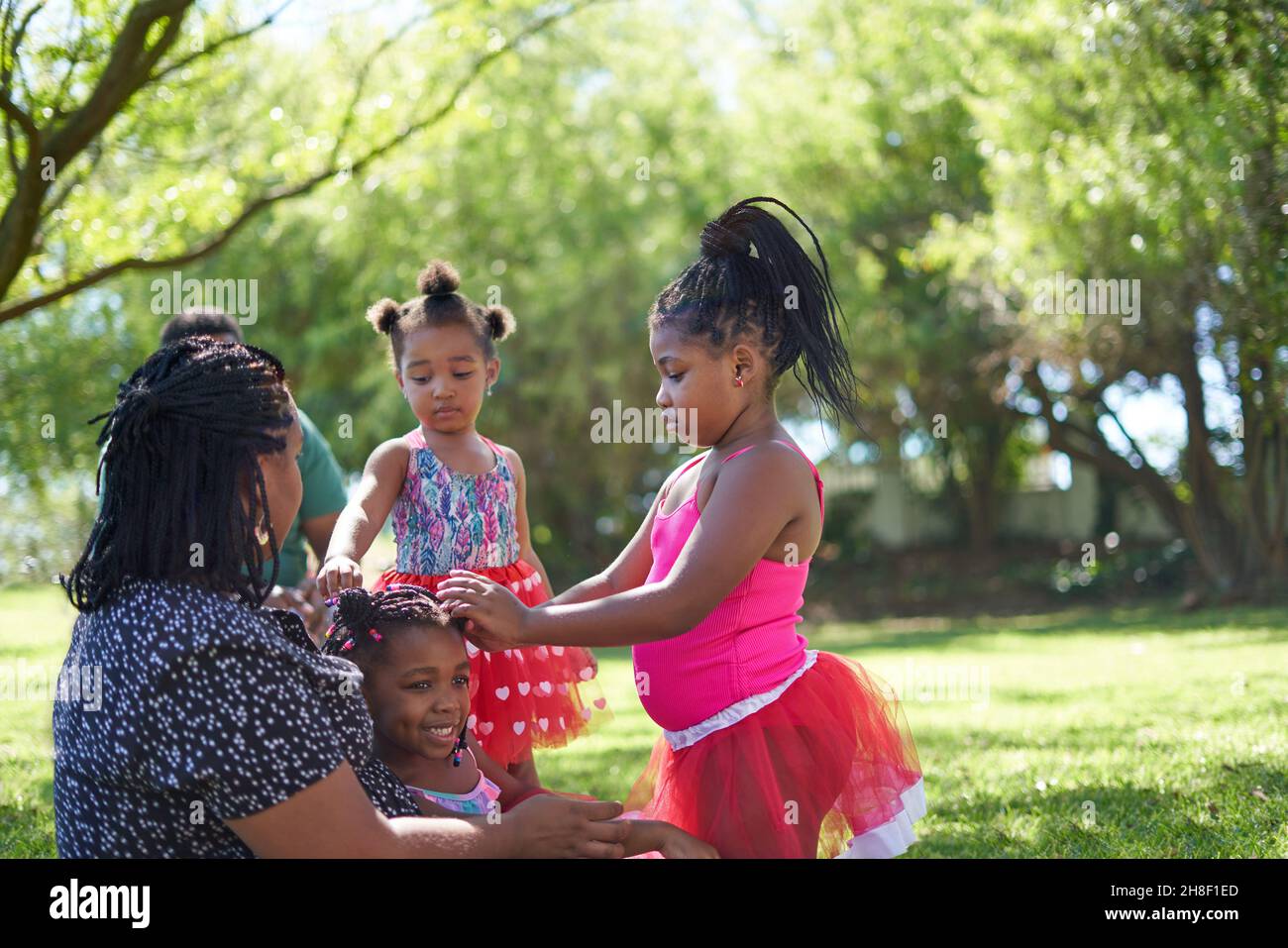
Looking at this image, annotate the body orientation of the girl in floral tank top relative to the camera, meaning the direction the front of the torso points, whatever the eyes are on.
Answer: toward the camera

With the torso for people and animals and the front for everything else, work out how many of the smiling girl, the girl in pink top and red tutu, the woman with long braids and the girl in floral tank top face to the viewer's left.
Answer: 1

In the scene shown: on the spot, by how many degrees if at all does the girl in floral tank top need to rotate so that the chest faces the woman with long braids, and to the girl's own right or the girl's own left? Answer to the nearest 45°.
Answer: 0° — they already face them

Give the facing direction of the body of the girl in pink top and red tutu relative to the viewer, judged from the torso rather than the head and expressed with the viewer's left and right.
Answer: facing to the left of the viewer

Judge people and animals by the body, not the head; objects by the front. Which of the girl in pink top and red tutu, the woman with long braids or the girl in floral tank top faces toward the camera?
the girl in floral tank top

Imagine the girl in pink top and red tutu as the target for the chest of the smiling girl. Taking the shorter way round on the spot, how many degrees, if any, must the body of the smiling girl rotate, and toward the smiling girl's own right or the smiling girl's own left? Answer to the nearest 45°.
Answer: approximately 45° to the smiling girl's own left

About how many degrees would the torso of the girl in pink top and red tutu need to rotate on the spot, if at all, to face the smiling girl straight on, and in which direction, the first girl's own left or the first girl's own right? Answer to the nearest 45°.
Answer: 0° — they already face them

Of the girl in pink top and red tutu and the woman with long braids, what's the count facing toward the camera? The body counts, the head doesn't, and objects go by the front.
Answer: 0

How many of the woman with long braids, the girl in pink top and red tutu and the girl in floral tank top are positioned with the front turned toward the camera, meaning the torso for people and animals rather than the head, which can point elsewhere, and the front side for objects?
1
